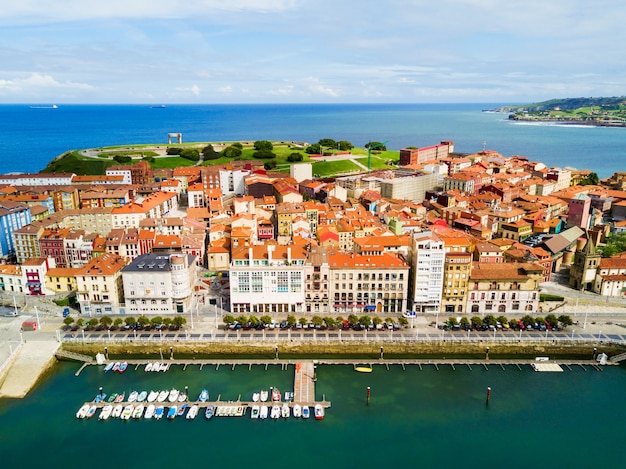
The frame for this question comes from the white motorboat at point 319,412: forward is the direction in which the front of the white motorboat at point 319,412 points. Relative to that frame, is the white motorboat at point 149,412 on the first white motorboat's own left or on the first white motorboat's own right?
on the first white motorboat's own left

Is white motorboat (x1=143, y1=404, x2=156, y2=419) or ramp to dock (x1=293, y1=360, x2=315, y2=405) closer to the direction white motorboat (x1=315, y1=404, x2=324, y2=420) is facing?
the ramp to dock

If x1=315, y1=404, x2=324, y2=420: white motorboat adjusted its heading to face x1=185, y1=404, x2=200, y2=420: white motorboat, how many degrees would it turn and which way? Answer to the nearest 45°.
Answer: approximately 90° to its left

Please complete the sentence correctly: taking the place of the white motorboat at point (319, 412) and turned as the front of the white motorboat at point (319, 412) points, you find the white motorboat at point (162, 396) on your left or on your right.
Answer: on your left

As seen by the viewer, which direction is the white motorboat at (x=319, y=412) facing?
away from the camera

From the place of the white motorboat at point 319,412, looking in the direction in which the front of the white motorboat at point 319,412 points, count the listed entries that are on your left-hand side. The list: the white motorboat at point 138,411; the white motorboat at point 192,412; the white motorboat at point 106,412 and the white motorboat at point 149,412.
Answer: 4

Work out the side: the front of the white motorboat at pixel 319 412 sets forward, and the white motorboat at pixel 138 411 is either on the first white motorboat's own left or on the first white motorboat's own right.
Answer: on the first white motorboat's own left

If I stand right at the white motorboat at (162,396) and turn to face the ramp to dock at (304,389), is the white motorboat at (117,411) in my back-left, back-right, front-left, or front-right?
back-right

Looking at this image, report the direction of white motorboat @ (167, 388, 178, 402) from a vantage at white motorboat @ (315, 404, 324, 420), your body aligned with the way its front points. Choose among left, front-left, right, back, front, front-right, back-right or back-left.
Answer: left

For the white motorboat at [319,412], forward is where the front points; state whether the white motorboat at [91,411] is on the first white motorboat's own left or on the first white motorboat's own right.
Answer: on the first white motorboat's own left

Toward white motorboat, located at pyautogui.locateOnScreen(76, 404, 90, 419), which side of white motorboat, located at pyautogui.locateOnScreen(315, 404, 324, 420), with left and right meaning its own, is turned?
left
